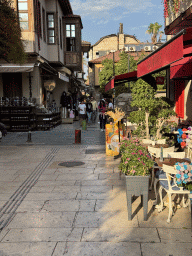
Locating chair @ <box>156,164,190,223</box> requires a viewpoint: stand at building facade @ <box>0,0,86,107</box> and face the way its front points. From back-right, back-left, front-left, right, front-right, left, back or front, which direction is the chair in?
front-right

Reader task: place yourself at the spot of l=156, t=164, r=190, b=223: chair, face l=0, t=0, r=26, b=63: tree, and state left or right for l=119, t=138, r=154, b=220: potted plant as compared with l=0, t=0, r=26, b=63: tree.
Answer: left

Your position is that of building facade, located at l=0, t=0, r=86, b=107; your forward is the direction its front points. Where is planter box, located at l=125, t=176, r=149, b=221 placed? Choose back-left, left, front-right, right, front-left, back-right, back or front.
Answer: front-right

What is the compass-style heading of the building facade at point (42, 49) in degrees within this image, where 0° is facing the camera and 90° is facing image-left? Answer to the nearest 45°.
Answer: approximately 315°
